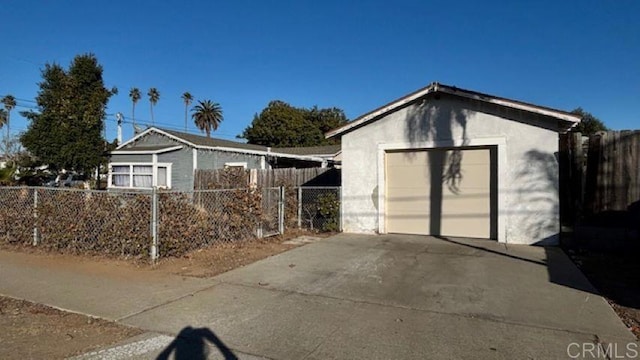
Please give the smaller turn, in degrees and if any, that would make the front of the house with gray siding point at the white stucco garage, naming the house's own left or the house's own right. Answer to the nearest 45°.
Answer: approximately 90° to the house's own left

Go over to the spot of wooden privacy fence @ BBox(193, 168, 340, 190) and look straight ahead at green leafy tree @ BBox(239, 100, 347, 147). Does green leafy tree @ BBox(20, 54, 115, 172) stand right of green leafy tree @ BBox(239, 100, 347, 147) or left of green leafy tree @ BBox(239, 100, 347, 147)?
left

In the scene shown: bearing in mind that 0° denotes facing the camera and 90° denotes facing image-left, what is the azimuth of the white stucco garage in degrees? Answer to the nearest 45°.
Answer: approximately 0°

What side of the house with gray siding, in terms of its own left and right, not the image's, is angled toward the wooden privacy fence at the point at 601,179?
left

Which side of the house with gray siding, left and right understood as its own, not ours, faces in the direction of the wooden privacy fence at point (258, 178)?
left

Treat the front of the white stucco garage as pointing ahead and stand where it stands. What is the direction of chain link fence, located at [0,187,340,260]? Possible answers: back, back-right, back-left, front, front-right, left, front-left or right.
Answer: front-right

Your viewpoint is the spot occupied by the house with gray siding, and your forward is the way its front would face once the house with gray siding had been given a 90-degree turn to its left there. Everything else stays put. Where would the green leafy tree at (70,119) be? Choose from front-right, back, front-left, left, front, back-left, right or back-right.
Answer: back

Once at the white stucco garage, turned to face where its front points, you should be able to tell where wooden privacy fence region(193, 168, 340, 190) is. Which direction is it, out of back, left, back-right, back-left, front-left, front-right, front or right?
right

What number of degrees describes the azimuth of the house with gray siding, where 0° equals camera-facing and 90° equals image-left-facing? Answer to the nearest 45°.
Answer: approximately 45°

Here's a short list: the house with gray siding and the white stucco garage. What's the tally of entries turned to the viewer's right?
0

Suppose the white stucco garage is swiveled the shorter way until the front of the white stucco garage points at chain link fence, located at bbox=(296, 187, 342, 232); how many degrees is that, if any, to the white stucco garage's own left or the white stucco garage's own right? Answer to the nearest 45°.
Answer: approximately 90° to the white stucco garage's own right

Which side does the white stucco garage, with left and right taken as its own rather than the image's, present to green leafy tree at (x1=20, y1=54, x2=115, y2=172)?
right
